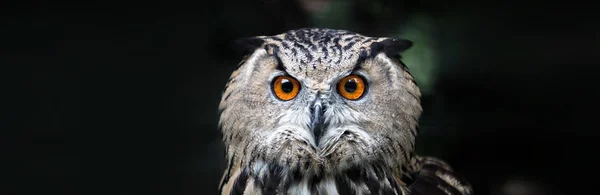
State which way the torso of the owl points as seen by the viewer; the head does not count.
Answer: toward the camera
